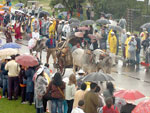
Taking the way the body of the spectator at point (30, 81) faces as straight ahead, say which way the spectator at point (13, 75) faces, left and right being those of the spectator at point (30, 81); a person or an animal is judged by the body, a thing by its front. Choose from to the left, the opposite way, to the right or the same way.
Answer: the same way

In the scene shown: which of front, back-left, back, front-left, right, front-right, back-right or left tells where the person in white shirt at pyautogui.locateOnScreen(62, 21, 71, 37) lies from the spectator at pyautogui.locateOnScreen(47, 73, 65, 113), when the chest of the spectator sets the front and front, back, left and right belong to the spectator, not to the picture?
front

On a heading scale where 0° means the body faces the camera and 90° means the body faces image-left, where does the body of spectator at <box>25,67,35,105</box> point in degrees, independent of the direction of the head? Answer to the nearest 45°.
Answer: approximately 180°

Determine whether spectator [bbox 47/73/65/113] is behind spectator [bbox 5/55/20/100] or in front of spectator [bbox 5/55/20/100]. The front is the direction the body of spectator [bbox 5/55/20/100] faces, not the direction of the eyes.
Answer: behind

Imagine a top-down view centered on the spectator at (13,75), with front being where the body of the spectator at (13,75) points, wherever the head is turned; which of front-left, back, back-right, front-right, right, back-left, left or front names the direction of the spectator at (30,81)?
back-right

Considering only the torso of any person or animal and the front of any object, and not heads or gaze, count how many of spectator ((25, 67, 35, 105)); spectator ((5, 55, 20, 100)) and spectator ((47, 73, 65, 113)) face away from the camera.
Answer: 3

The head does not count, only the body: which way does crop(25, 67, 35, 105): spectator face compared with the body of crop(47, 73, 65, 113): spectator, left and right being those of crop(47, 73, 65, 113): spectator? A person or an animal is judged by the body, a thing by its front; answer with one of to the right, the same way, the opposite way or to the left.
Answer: the same way

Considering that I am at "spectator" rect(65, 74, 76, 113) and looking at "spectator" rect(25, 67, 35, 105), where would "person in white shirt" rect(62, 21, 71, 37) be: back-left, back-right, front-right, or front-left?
front-right

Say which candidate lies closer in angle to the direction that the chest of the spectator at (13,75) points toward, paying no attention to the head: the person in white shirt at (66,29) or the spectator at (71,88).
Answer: the person in white shirt

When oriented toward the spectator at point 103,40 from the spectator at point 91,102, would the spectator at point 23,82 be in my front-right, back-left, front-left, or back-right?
front-left

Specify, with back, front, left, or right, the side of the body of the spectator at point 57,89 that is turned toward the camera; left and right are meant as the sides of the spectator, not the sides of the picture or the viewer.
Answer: back

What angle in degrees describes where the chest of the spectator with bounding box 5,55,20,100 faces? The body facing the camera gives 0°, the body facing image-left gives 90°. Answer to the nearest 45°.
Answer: approximately 180°
